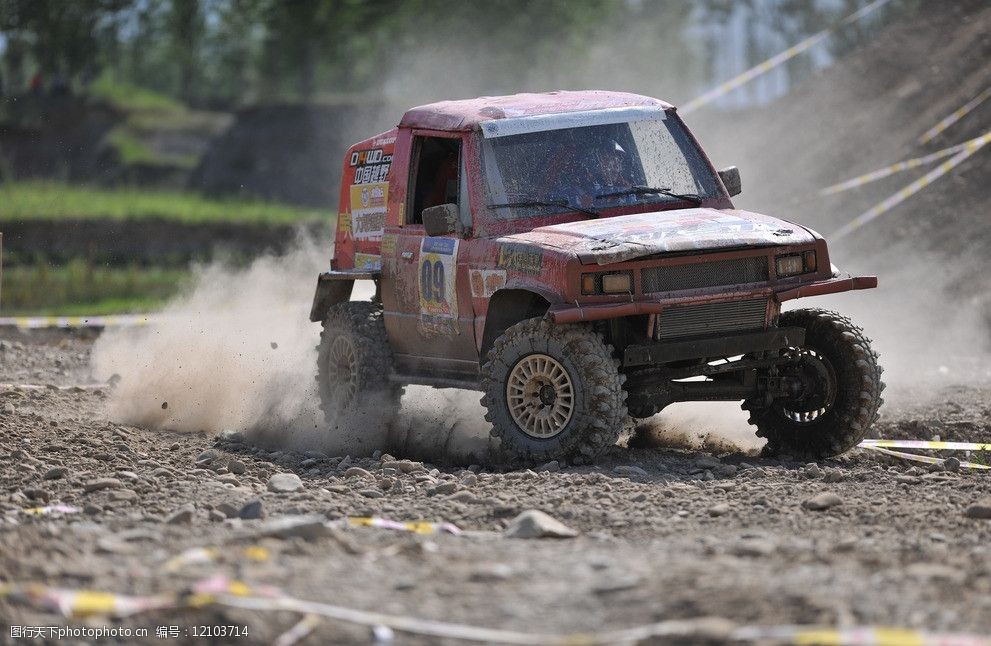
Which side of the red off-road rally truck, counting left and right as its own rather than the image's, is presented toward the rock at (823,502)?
front

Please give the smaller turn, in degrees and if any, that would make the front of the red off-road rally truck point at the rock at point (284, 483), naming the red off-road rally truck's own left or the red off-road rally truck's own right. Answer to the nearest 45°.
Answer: approximately 90° to the red off-road rally truck's own right

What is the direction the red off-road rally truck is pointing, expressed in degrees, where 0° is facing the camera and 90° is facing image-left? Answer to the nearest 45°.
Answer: approximately 315°

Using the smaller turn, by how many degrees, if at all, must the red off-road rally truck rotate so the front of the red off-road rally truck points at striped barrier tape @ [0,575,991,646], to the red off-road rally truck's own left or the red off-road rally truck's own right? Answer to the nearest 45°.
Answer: approximately 45° to the red off-road rally truck's own right

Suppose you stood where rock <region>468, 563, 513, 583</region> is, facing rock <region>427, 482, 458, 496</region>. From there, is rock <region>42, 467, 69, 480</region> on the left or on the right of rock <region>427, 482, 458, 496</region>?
left

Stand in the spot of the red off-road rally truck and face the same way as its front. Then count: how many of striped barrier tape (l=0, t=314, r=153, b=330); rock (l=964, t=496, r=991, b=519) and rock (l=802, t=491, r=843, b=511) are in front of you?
2

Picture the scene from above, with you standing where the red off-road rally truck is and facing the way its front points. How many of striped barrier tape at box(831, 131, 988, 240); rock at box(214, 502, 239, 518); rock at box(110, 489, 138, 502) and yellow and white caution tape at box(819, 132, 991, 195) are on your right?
2

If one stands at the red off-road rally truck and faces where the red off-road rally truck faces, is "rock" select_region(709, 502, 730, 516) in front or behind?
in front

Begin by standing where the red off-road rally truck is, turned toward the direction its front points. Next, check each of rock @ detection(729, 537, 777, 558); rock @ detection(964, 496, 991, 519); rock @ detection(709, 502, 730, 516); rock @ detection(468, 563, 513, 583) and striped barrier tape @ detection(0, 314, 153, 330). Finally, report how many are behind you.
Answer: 1

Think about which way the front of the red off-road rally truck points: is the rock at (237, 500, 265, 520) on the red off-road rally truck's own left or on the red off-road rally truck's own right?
on the red off-road rally truck's own right

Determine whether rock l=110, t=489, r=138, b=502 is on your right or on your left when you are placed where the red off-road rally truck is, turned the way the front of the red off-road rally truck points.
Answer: on your right

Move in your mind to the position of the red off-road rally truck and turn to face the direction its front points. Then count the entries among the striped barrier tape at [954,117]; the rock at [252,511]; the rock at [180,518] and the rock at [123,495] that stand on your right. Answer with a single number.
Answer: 3

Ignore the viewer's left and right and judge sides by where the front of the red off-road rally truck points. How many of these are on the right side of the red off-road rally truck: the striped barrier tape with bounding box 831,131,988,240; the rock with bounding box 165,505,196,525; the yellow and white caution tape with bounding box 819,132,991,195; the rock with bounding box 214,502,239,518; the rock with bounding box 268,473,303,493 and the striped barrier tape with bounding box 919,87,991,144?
3

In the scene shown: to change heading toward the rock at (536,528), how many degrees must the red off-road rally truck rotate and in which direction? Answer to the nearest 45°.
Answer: approximately 45° to its right

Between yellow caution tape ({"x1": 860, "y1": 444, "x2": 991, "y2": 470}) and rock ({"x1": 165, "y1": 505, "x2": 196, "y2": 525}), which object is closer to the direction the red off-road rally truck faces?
the yellow caution tape

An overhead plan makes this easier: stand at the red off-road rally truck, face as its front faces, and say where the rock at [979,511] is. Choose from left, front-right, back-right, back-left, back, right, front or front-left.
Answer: front

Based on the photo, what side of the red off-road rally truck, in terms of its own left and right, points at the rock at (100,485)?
right

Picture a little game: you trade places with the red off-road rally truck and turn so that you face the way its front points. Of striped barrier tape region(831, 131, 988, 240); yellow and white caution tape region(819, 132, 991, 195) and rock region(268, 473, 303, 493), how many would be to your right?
1
